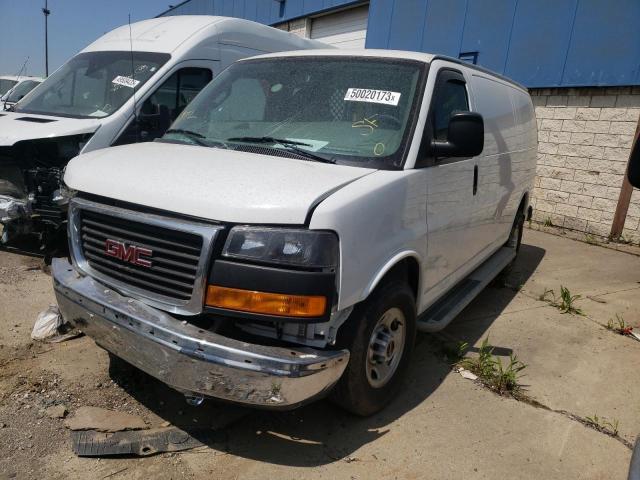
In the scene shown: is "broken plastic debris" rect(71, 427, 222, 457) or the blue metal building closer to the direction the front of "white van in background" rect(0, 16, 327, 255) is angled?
the broken plastic debris

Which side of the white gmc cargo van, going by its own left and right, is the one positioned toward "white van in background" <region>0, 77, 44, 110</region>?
right

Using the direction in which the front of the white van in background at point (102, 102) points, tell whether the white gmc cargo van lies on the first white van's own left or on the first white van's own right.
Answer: on the first white van's own left

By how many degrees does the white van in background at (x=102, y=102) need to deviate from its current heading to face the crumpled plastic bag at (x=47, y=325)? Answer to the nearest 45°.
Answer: approximately 45° to its left

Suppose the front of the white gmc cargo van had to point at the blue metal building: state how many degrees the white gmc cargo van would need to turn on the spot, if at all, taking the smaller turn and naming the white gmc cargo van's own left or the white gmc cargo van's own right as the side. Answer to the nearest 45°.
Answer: approximately 180°

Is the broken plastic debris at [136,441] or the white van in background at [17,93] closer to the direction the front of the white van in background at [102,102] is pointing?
the broken plastic debris

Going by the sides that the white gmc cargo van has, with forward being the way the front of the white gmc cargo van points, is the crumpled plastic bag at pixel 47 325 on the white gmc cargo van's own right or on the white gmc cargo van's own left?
on the white gmc cargo van's own right

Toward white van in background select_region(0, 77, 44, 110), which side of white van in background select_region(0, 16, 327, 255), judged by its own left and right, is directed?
right

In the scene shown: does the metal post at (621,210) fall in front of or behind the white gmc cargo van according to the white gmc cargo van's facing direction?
behind

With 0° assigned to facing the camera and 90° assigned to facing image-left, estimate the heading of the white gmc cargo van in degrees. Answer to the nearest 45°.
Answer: approximately 45°

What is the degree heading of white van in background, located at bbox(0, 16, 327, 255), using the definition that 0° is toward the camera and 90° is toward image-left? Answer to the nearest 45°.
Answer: approximately 45°
